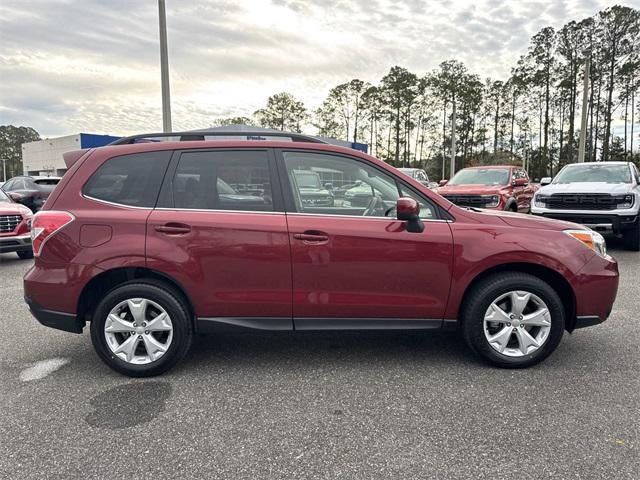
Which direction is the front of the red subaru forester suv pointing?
to the viewer's right

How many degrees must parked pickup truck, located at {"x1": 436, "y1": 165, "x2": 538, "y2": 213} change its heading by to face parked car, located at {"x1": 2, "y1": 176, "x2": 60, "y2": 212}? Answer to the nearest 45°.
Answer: approximately 45° to its right

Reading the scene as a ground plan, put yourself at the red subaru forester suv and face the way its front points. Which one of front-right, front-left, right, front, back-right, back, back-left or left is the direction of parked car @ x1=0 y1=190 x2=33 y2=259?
back-left

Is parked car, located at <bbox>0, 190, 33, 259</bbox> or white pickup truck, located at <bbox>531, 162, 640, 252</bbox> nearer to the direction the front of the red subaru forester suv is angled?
the white pickup truck

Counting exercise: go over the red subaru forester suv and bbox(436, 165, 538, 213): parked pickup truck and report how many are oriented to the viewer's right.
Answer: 1

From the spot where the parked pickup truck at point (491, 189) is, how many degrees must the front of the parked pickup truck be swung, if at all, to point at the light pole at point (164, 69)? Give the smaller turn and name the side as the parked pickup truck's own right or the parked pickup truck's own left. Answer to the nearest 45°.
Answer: approximately 45° to the parked pickup truck's own right
